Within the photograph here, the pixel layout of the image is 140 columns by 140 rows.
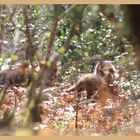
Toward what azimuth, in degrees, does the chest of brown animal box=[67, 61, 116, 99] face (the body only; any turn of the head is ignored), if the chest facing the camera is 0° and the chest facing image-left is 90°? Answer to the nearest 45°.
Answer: approximately 315°
